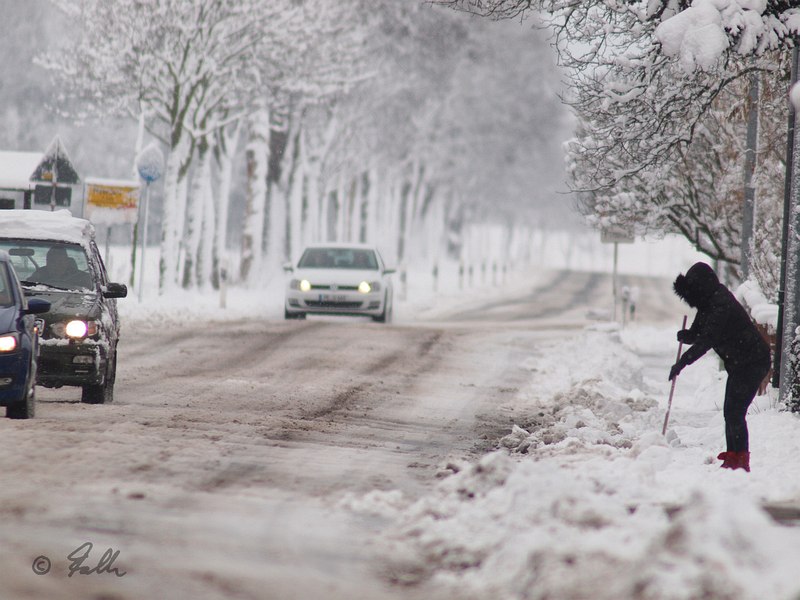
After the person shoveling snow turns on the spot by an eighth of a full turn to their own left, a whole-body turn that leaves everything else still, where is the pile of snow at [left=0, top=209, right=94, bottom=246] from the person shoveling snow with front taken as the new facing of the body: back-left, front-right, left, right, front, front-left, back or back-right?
front-right

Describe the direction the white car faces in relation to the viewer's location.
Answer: facing the viewer

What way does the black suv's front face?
toward the camera

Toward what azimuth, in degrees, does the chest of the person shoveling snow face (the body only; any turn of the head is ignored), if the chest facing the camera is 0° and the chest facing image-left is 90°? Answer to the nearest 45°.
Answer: approximately 90°

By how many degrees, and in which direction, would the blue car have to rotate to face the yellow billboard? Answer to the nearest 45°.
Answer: approximately 180°

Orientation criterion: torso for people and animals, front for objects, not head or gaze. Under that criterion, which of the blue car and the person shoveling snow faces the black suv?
the person shoveling snow

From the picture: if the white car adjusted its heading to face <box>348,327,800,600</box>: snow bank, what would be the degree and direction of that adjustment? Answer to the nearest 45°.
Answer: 0° — it already faces it

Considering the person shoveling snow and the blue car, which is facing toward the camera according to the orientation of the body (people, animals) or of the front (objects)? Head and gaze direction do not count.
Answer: the blue car

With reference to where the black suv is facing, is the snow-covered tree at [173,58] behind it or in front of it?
behind

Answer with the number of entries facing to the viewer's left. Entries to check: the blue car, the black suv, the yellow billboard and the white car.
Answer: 0

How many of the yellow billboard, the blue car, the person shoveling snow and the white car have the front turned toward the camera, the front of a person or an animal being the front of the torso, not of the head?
3

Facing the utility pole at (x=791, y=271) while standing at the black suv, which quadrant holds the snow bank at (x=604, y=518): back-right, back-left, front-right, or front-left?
front-right

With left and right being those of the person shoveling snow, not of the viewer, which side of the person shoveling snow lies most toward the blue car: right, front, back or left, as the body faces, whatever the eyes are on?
front

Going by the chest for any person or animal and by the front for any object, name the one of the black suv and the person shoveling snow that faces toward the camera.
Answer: the black suv

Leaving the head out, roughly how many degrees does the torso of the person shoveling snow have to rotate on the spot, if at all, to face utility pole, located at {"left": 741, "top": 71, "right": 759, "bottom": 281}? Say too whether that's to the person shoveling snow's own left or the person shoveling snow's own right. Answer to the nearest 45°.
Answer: approximately 90° to the person shoveling snow's own right
